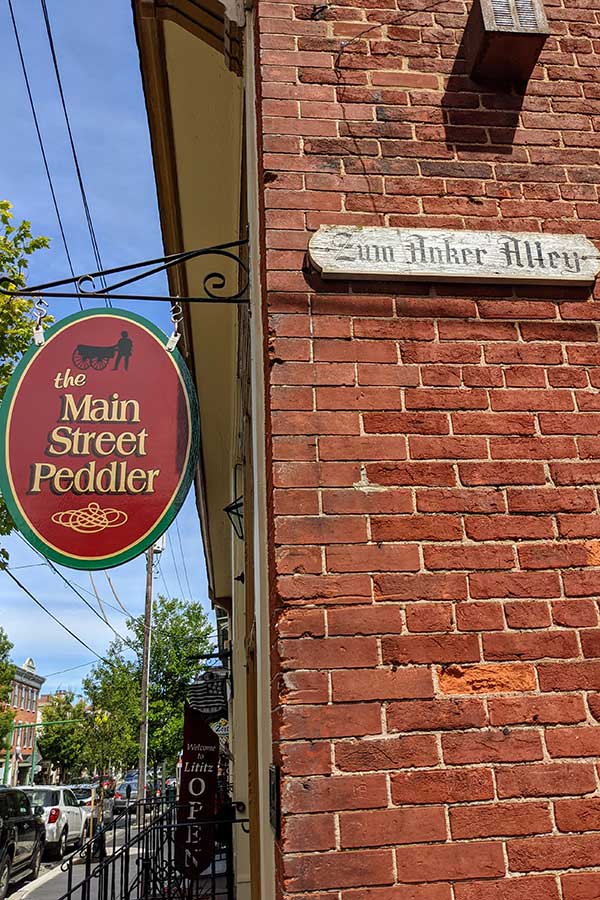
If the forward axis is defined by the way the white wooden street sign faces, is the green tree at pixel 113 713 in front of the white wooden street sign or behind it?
behind

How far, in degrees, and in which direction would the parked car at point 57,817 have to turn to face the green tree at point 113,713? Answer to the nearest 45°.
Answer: approximately 45° to its left

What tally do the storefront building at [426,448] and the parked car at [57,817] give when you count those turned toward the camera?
0

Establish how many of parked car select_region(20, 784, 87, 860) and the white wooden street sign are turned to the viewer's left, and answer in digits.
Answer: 0

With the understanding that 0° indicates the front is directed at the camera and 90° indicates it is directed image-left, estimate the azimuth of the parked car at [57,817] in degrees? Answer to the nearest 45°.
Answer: approximately 225°

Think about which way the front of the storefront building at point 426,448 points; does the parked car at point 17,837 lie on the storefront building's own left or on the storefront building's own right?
on the storefront building's own right

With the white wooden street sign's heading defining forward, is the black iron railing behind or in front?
behind

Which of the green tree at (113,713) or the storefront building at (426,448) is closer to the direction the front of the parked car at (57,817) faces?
the green tree

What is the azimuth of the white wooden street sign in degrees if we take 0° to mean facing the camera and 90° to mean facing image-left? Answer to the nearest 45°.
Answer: approximately 0°

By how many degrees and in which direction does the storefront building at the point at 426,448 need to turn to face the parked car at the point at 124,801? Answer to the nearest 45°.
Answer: approximately 90° to its right

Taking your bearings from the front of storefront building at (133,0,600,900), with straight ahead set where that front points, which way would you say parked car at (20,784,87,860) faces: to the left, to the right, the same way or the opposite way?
to the right

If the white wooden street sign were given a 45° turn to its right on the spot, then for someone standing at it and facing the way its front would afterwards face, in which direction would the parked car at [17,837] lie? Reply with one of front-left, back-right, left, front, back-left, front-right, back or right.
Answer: right

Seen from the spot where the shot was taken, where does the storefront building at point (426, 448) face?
facing to the left of the viewer

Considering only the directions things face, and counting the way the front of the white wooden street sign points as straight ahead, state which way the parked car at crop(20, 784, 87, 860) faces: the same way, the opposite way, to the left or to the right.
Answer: the opposite way
